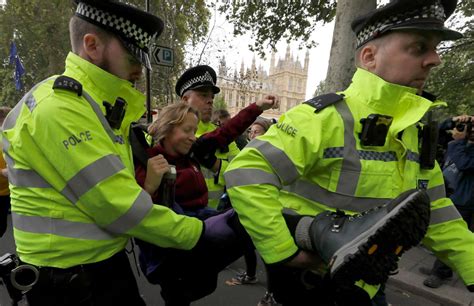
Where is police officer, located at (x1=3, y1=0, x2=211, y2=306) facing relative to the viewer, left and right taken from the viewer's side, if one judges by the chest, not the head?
facing to the right of the viewer

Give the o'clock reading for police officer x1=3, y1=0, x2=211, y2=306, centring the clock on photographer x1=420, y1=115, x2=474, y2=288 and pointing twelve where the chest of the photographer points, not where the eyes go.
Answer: The police officer is roughly at 11 o'clock from the photographer.

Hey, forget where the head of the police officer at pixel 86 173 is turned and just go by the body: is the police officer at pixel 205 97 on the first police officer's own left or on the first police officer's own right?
on the first police officer's own left

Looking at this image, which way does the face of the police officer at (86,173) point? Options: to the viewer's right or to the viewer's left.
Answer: to the viewer's right

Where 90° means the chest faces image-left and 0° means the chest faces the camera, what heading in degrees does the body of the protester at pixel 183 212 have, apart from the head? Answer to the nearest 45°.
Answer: approximately 315°

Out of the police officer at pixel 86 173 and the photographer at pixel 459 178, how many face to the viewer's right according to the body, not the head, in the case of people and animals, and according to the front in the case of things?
1

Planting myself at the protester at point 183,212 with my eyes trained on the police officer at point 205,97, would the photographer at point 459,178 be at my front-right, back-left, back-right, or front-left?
front-right

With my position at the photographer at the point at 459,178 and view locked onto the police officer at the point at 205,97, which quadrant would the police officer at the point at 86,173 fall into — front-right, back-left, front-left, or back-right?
front-left

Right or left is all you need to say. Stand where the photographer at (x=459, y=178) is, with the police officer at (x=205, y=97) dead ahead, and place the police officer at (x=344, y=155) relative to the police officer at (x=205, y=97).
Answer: left

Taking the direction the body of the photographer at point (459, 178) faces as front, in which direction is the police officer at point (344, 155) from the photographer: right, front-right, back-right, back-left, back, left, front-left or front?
front-left

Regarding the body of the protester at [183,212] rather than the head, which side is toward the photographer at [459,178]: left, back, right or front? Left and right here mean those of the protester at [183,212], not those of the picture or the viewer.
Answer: left

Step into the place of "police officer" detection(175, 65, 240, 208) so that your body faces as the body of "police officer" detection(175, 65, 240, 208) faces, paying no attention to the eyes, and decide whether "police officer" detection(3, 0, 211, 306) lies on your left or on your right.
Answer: on your right

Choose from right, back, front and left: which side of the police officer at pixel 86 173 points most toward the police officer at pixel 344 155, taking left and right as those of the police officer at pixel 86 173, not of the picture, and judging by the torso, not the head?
front

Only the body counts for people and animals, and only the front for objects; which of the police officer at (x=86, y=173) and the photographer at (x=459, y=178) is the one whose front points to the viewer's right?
the police officer

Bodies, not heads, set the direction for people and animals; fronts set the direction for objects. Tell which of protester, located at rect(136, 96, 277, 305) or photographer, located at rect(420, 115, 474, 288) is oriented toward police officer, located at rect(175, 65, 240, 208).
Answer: photographer, located at rect(420, 115, 474, 288)

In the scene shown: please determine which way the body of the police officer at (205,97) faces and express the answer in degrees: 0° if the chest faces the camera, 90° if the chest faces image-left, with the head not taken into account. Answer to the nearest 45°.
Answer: approximately 315°

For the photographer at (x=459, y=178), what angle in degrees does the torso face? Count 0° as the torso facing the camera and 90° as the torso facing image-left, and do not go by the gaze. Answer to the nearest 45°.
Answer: approximately 45°
